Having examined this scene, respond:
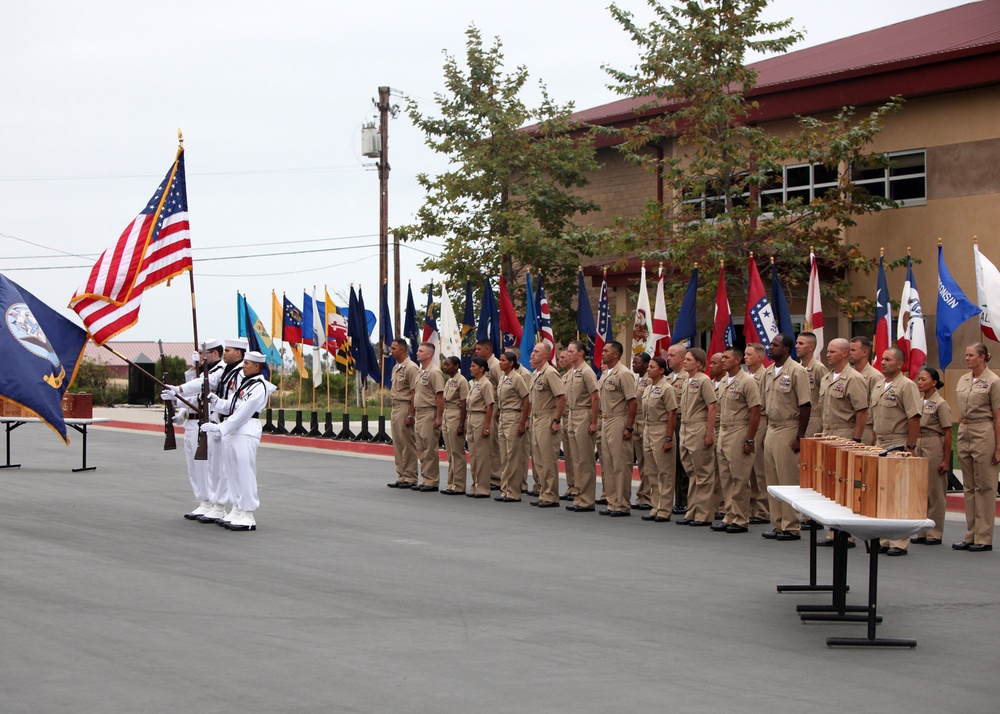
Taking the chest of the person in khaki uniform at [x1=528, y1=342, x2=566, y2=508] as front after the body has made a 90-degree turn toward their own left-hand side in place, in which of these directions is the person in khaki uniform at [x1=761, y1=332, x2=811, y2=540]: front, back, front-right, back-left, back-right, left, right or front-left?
front

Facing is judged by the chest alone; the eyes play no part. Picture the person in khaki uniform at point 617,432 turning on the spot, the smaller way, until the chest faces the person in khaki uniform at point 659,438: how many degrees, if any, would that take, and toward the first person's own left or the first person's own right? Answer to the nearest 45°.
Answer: approximately 90° to the first person's own left

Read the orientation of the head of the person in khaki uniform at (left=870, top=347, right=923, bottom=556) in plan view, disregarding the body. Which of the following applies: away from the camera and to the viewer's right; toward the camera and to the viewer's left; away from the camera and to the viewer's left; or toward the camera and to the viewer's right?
toward the camera and to the viewer's left

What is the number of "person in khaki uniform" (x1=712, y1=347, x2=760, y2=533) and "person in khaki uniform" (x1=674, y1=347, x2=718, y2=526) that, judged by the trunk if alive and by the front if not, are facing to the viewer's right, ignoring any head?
0

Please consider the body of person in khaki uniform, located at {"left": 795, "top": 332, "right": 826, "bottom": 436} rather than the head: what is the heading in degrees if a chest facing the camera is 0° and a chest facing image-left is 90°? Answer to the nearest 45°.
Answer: approximately 45°

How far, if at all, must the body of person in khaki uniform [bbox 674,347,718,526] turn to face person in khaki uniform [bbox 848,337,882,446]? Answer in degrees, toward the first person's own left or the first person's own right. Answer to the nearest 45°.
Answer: approximately 90° to the first person's own left

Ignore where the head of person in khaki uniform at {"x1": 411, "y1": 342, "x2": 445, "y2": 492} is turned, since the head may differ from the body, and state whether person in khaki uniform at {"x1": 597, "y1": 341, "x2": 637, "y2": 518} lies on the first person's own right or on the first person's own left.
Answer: on the first person's own left

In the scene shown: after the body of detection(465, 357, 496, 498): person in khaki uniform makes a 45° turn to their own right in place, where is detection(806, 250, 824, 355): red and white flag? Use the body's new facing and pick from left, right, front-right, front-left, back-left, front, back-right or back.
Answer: back

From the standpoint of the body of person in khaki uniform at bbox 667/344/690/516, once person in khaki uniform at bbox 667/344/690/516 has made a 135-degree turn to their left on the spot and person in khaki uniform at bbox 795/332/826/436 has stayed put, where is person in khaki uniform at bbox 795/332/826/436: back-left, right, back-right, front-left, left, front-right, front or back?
front-right

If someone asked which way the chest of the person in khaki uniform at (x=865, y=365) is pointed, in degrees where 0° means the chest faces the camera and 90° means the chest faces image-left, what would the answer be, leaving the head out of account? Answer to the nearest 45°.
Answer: approximately 45°

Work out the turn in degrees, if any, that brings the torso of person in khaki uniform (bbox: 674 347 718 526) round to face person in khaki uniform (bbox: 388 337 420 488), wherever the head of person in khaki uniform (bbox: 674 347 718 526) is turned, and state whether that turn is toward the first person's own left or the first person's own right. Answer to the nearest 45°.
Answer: approximately 90° to the first person's own right

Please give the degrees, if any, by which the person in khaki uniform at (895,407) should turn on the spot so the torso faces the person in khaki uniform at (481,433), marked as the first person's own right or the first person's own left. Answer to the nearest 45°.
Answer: approximately 90° to the first person's own right

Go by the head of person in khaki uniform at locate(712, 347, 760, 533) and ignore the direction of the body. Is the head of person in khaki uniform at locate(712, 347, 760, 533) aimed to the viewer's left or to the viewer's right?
to the viewer's left

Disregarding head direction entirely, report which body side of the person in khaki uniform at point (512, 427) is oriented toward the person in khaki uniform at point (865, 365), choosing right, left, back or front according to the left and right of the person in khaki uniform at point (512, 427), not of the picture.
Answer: left

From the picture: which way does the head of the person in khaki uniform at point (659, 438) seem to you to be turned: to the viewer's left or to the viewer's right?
to the viewer's left

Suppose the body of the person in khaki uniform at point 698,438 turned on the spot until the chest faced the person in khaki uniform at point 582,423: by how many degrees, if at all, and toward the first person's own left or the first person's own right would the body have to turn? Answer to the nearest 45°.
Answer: approximately 90° to the first person's own right

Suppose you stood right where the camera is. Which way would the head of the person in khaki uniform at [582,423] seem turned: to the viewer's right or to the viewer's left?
to the viewer's left
